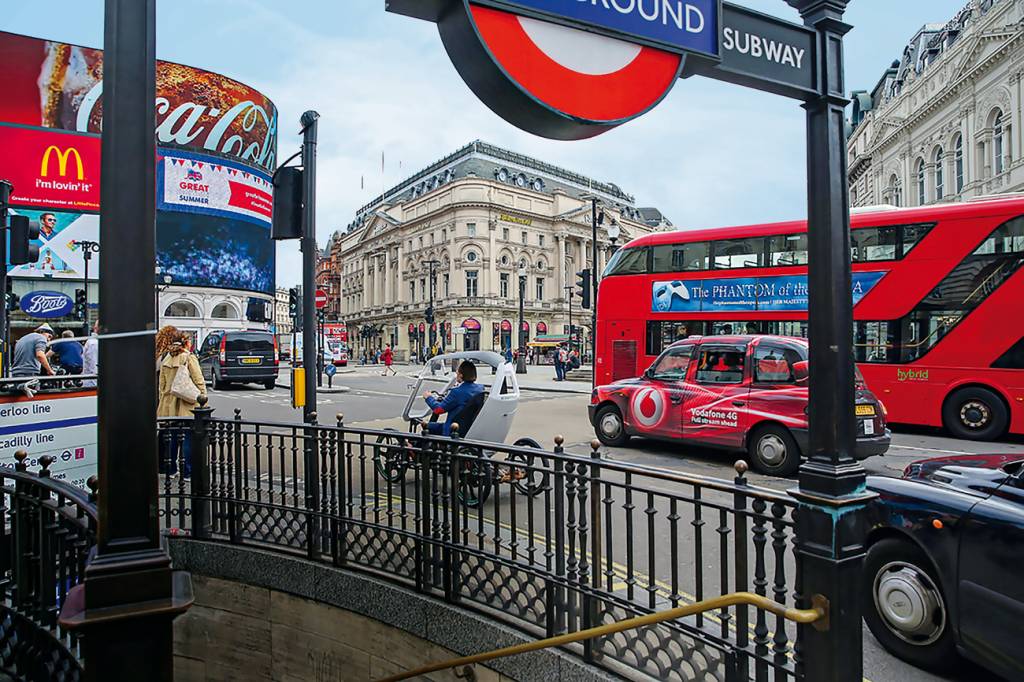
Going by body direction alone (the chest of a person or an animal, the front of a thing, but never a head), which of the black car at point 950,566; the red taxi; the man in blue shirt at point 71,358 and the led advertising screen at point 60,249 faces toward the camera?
the led advertising screen

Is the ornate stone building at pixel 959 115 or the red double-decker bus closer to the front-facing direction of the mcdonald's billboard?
the red double-decker bus

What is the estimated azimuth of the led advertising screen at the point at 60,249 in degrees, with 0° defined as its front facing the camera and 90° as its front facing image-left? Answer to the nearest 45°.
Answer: approximately 0°

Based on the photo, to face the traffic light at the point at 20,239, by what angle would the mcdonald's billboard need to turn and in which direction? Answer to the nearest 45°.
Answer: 0° — it already faces it

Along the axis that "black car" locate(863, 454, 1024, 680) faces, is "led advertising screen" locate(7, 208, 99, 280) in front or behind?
in front

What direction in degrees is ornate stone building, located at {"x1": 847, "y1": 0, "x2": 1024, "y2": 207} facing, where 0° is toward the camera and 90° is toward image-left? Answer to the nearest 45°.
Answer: approximately 45°

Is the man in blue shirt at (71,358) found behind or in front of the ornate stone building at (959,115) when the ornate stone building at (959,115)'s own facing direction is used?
in front

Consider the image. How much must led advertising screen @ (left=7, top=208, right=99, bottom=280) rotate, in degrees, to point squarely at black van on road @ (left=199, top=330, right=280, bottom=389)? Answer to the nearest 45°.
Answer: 0° — it already faces it

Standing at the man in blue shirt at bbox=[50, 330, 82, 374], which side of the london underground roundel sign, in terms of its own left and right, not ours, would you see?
back
